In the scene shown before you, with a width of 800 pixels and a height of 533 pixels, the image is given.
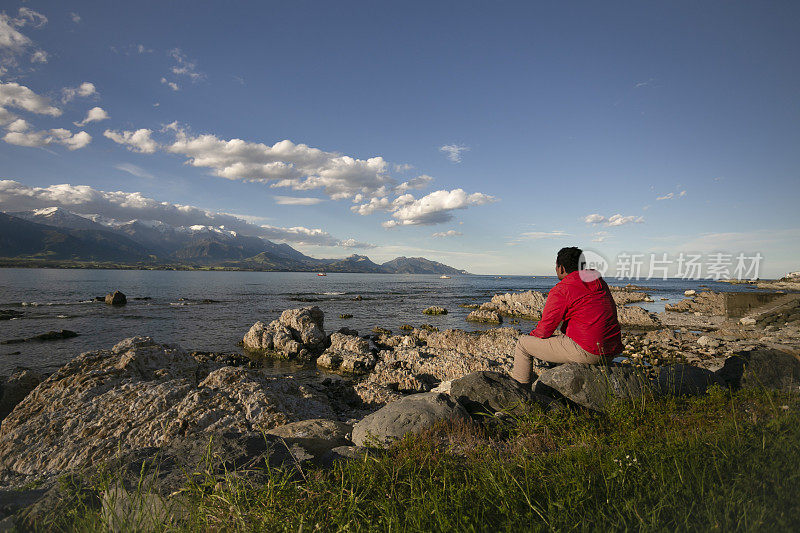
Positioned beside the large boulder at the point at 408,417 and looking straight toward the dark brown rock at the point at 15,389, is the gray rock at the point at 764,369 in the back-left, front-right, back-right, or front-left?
back-right

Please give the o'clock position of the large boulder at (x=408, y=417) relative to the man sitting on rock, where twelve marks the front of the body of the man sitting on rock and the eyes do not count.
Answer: The large boulder is roughly at 9 o'clock from the man sitting on rock.

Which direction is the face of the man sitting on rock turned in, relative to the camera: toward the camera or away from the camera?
away from the camera

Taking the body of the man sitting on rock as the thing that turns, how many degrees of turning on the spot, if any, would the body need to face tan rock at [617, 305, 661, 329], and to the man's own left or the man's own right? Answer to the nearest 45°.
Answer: approximately 45° to the man's own right

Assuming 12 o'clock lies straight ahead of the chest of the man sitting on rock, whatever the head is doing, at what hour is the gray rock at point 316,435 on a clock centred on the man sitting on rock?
The gray rock is roughly at 9 o'clock from the man sitting on rock.

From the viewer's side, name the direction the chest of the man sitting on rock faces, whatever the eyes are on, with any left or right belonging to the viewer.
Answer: facing away from the viewer and to the left of the viewer

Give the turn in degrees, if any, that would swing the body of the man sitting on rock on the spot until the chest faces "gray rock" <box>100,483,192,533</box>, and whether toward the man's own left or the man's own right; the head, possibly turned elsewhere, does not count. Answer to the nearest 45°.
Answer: approximately 90° to the man's own left

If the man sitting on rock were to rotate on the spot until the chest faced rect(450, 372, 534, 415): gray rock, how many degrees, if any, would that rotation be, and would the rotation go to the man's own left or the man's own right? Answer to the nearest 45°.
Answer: approximately 90° to the man's own left

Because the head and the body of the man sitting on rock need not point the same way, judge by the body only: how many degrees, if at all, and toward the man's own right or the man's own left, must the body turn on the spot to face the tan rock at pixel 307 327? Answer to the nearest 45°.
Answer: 0° — they already face it

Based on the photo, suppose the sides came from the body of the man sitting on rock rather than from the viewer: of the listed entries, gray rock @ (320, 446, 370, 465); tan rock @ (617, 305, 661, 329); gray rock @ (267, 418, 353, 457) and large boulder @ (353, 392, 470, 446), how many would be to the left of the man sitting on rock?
3
